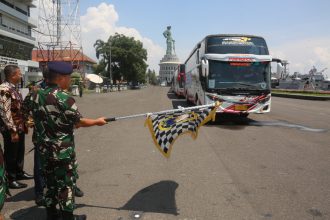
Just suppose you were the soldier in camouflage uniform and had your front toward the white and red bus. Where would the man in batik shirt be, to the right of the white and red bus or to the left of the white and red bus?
left

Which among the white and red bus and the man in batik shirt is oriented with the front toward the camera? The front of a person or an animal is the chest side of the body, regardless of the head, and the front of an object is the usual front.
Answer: the white and red bus

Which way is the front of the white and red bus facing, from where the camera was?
facing the viewer

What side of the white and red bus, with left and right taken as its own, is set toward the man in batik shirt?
front

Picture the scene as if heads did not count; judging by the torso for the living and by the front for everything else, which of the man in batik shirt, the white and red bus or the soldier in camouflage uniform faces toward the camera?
the white and red bus

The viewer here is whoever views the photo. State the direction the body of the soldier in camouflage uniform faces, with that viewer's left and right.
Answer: facing away from the viewer and to the right of the viewer

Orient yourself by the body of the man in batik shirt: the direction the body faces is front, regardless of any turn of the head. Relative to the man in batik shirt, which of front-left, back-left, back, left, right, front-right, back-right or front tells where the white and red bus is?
front-left

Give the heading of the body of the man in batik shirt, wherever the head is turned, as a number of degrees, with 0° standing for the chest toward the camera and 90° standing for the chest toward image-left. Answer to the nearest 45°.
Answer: approximately 270°

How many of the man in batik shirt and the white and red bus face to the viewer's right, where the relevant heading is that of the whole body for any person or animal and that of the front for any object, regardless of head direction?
1
